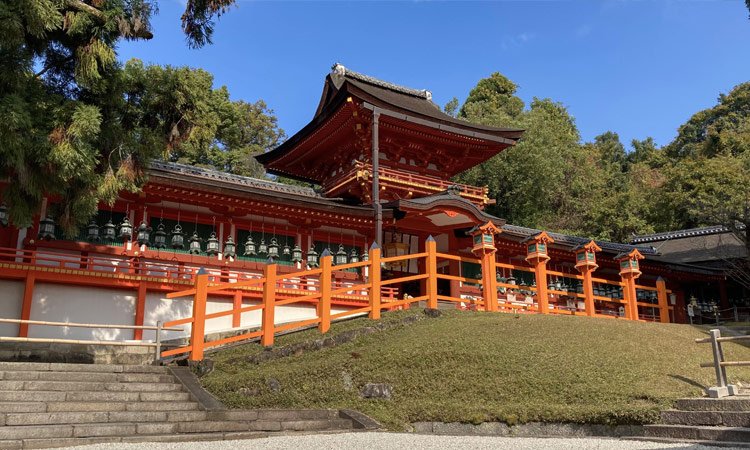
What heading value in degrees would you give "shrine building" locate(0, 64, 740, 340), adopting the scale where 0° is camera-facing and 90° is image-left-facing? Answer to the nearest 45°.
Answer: approximately 315°

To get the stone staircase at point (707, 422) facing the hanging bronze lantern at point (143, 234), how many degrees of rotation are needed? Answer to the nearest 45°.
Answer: approximately 90° to its right

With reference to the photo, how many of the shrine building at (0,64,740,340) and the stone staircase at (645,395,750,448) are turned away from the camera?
0

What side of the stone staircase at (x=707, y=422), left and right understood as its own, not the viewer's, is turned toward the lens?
front

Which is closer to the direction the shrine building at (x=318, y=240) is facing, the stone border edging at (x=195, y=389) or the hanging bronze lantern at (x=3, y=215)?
the stone border edging

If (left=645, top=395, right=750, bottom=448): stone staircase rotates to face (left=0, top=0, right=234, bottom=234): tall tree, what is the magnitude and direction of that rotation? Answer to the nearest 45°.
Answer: approximately 90° to its right

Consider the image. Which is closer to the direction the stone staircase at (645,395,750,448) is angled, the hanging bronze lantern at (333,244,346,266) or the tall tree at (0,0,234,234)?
the tall tree

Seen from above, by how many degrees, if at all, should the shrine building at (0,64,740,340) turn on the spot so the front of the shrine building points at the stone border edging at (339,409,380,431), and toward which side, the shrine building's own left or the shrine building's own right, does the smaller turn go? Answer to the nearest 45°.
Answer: approximately 45° to the shrine building's own right

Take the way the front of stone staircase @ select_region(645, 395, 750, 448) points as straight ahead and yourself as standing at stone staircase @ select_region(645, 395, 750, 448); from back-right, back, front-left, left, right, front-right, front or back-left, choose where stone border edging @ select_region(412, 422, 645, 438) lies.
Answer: right

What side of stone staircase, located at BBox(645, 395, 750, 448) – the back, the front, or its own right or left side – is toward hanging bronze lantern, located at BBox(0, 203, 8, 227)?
right

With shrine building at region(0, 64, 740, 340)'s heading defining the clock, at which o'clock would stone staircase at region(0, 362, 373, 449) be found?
The stone staircase is roughly at 2 o'clock from the shrine building.

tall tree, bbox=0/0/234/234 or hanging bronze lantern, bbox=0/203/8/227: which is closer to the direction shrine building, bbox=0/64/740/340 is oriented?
the tall tree

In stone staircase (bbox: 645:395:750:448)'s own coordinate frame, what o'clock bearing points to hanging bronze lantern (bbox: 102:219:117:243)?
The hanging bronze lantern is roughly at 3 o'clock from the stone staircase.

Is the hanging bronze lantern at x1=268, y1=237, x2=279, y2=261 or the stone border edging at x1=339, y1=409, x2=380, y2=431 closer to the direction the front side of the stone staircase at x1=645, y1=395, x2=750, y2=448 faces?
the stone border edging

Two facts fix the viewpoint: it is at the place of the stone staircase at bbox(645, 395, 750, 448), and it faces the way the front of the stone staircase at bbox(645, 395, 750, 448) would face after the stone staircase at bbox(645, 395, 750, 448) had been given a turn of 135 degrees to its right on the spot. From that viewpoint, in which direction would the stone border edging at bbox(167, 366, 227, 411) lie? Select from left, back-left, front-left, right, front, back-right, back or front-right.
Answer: front-left
